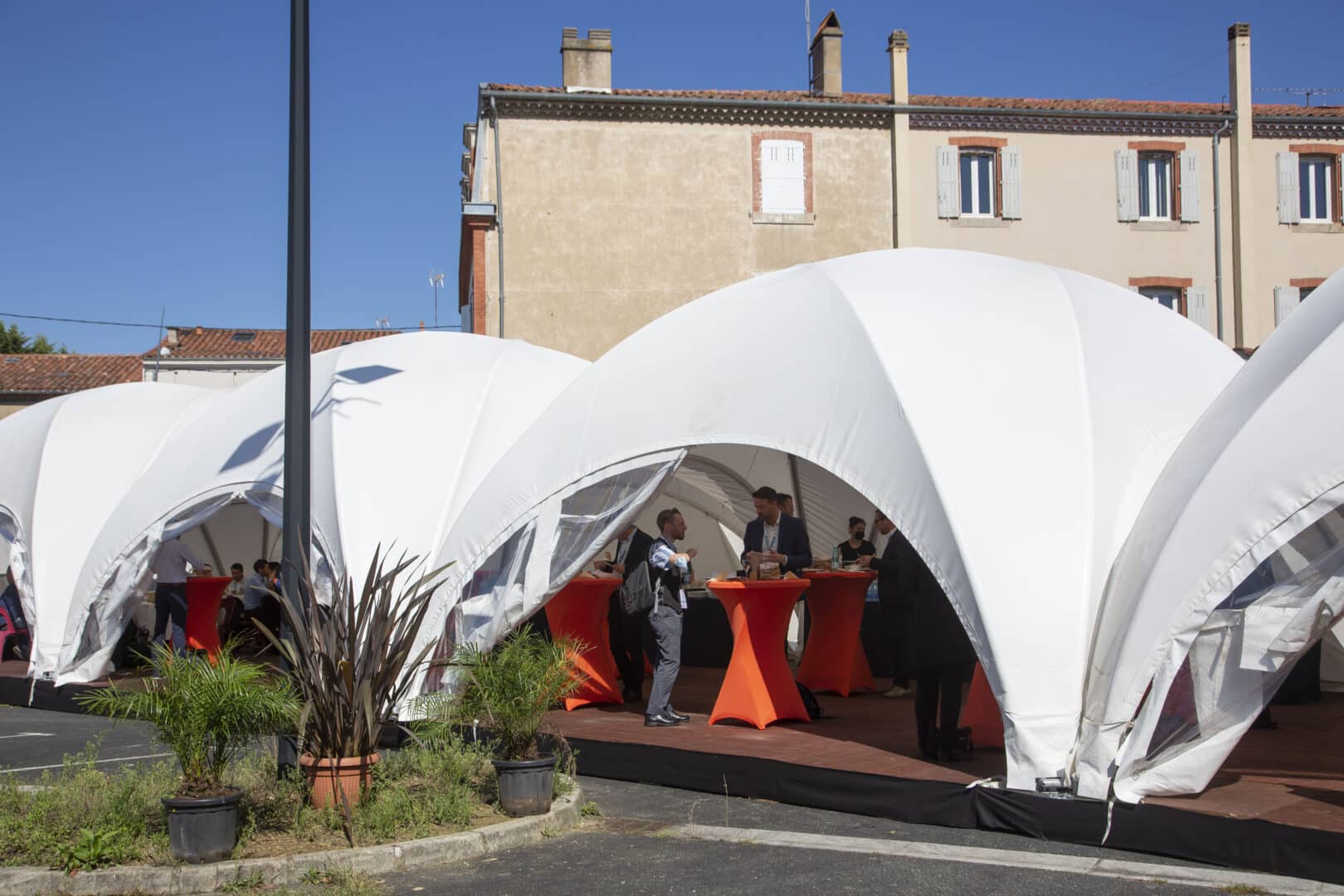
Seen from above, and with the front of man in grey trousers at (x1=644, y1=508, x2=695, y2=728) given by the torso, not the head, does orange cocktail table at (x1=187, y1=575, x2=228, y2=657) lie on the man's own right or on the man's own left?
on the man's own left

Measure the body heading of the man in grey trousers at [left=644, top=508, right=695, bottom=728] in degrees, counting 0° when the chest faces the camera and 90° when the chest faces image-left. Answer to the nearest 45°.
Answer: approximately 270°

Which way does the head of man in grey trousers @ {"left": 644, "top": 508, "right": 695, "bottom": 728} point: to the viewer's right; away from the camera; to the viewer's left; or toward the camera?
to the viewer's right
